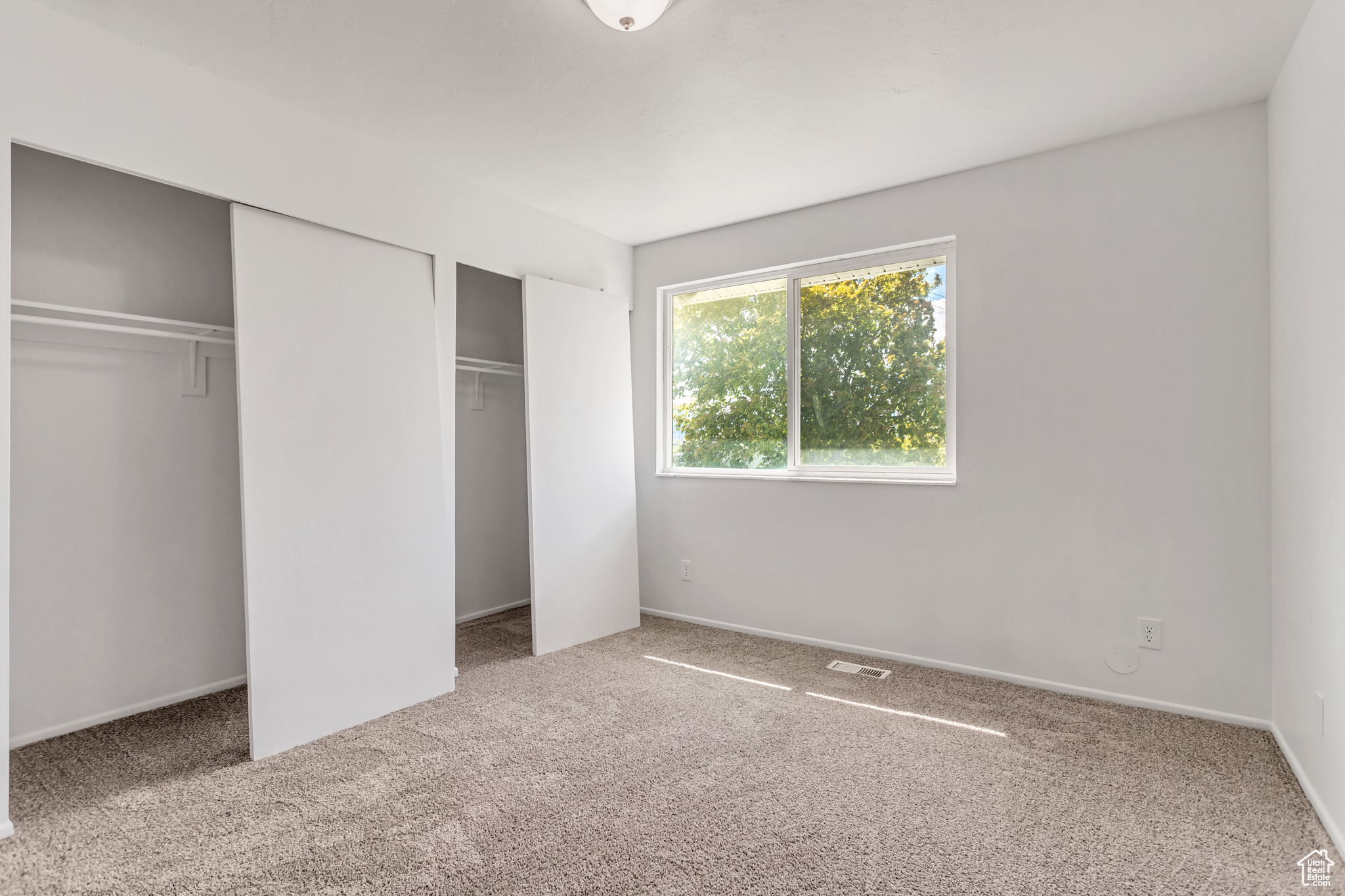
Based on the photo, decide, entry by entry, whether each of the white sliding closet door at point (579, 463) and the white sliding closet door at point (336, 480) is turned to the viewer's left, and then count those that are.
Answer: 0

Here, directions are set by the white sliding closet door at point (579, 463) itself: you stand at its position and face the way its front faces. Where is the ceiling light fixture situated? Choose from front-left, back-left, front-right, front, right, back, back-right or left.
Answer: front-right

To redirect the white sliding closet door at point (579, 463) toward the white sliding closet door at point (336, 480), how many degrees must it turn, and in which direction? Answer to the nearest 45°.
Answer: approximately 90° to its right

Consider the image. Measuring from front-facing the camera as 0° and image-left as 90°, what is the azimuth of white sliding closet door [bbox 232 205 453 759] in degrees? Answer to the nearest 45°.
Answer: approximately 315°

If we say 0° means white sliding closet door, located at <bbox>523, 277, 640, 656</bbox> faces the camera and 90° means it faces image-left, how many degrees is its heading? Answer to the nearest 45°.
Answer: approximately 315°

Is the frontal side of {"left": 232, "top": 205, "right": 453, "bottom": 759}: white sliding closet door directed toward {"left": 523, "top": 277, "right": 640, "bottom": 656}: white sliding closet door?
no

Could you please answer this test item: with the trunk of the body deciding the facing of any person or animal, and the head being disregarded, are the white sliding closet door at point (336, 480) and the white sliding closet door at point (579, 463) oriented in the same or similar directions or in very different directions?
same or similar directions
